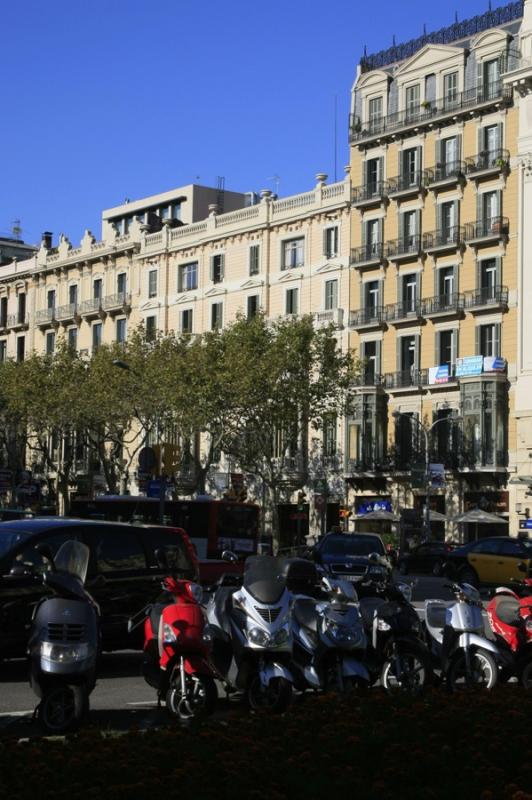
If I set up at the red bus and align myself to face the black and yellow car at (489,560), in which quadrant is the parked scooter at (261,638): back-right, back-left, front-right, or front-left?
front-right

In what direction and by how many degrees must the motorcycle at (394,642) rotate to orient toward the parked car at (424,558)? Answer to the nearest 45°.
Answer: approximately 135° to its left

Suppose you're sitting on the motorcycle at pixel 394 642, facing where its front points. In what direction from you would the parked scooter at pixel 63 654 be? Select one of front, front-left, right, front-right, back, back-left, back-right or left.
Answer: right

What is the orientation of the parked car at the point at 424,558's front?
to the viewer's left

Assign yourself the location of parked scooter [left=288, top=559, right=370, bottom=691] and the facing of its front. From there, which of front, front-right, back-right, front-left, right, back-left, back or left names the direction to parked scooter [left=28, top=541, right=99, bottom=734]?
right

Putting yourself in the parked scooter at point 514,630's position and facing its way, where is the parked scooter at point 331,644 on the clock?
the parked scooter at point 331,644 is roughly at 3 o'clock from the parked scooter at point 514,630.

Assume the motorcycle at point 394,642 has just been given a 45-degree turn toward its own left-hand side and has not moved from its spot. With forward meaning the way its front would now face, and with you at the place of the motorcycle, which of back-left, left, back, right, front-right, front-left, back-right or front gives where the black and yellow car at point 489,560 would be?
left

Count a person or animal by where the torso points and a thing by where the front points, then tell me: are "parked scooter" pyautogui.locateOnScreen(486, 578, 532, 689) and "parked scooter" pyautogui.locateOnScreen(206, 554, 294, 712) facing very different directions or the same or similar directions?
same or similar directions

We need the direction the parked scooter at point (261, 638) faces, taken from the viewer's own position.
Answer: facing the viewer and to the right of the viewer

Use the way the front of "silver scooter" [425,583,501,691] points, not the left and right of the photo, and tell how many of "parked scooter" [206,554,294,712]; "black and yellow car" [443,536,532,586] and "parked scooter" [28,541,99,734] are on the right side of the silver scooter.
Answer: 2
